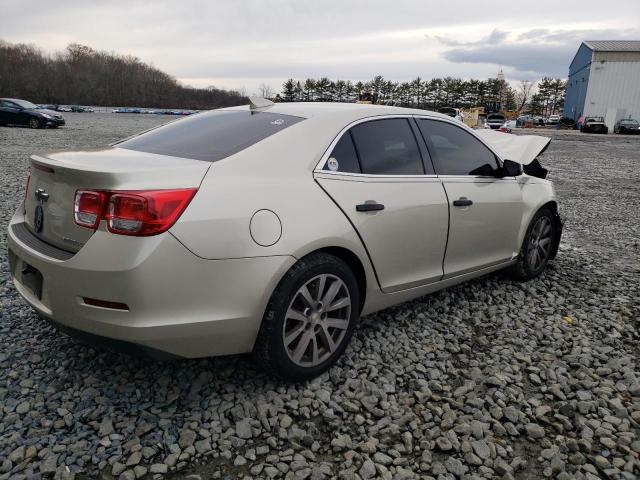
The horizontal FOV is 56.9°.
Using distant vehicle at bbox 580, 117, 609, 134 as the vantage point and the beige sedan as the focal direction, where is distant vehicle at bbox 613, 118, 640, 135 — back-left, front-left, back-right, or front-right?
back-left

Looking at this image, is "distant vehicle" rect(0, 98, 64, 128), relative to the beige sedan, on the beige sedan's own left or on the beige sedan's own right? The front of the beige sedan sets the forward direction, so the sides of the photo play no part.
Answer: on the beige sedan's own left

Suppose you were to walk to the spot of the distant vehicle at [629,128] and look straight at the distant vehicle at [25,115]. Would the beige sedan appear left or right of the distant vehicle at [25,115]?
left

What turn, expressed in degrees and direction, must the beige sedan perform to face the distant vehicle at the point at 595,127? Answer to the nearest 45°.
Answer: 0° — it already faces it

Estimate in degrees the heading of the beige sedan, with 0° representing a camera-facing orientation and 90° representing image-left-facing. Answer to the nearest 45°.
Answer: approximately 225°

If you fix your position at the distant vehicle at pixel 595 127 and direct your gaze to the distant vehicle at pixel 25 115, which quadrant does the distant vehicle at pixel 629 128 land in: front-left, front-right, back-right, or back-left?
back-left
